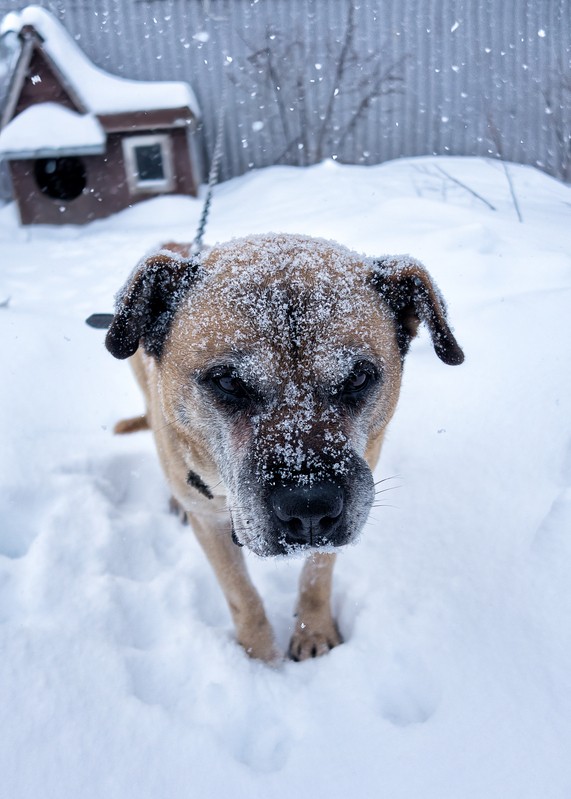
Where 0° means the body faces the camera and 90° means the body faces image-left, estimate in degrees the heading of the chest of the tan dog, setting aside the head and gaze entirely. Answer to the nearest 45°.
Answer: approximately 0°

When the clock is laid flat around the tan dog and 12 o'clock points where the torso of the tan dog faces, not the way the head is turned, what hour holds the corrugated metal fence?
The corrugated metal fence is roughly at 6 o'clock from the tan dog.

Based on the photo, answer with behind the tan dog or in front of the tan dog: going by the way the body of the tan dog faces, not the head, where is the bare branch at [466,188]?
behind

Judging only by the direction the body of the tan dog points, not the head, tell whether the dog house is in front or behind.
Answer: behind
